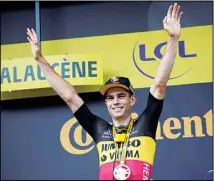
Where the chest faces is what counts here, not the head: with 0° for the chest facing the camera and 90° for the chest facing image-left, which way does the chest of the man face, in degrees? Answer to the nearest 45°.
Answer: approximately 0°
